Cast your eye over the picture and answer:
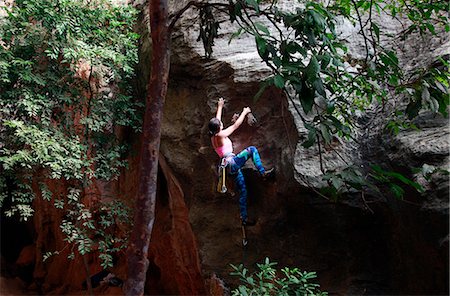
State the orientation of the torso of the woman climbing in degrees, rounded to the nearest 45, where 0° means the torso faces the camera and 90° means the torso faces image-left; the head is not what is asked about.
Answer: approximately 225°
